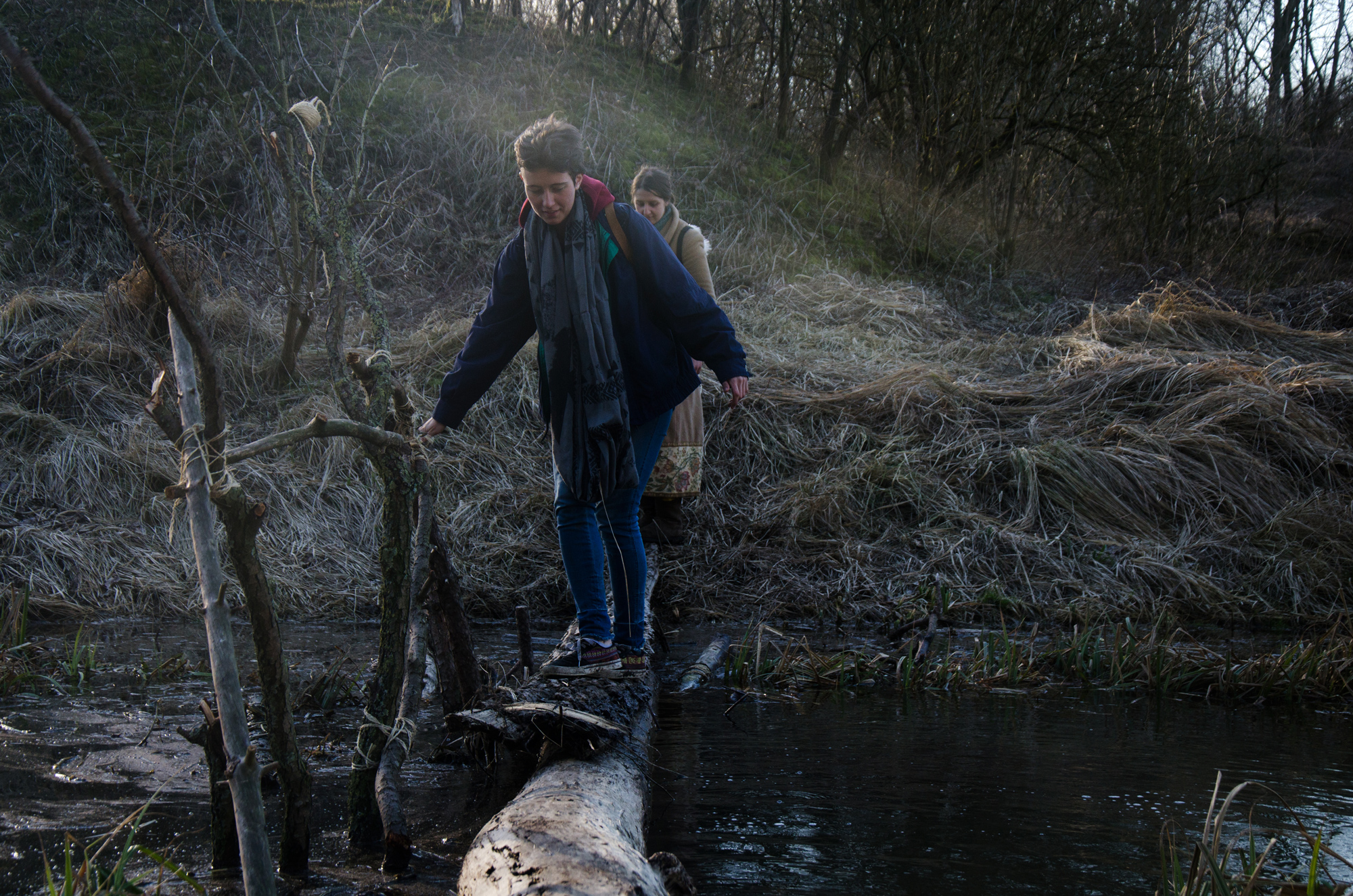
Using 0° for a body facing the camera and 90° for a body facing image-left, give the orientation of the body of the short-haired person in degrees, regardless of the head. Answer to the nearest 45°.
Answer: approximately 45°
